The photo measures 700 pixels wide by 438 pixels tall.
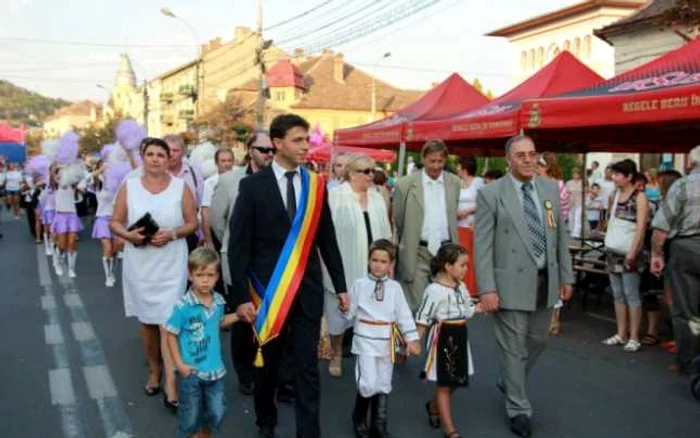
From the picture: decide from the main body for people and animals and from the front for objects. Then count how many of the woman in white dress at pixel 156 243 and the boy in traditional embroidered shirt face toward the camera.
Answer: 2

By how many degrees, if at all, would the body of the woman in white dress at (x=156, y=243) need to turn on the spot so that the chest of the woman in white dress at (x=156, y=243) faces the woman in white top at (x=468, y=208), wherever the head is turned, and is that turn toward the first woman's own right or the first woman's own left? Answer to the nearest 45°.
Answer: approximately 135° to the first woman's own left

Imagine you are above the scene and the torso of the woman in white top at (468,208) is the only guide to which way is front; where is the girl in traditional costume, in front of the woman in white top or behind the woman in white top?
in front

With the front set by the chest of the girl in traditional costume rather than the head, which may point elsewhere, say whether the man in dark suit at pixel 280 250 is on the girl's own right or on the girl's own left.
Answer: on the girl's own right

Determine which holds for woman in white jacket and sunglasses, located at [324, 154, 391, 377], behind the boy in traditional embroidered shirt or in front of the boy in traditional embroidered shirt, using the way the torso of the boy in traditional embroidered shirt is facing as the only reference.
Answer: behind

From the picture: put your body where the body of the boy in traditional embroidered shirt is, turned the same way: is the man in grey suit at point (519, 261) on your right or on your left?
on your left

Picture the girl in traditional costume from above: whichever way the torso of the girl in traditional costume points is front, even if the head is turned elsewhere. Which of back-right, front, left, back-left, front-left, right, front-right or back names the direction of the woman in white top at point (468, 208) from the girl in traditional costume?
back-left

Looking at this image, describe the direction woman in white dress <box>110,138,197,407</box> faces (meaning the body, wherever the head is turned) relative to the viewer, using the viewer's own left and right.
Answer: facing the viewer

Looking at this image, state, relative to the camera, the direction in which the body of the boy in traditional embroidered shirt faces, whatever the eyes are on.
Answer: toward the camera

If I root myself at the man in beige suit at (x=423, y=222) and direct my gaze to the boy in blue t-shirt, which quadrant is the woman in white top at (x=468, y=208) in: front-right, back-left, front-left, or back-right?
back-right

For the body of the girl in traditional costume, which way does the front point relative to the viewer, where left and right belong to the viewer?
facing the viewer and to the right of the viewer
